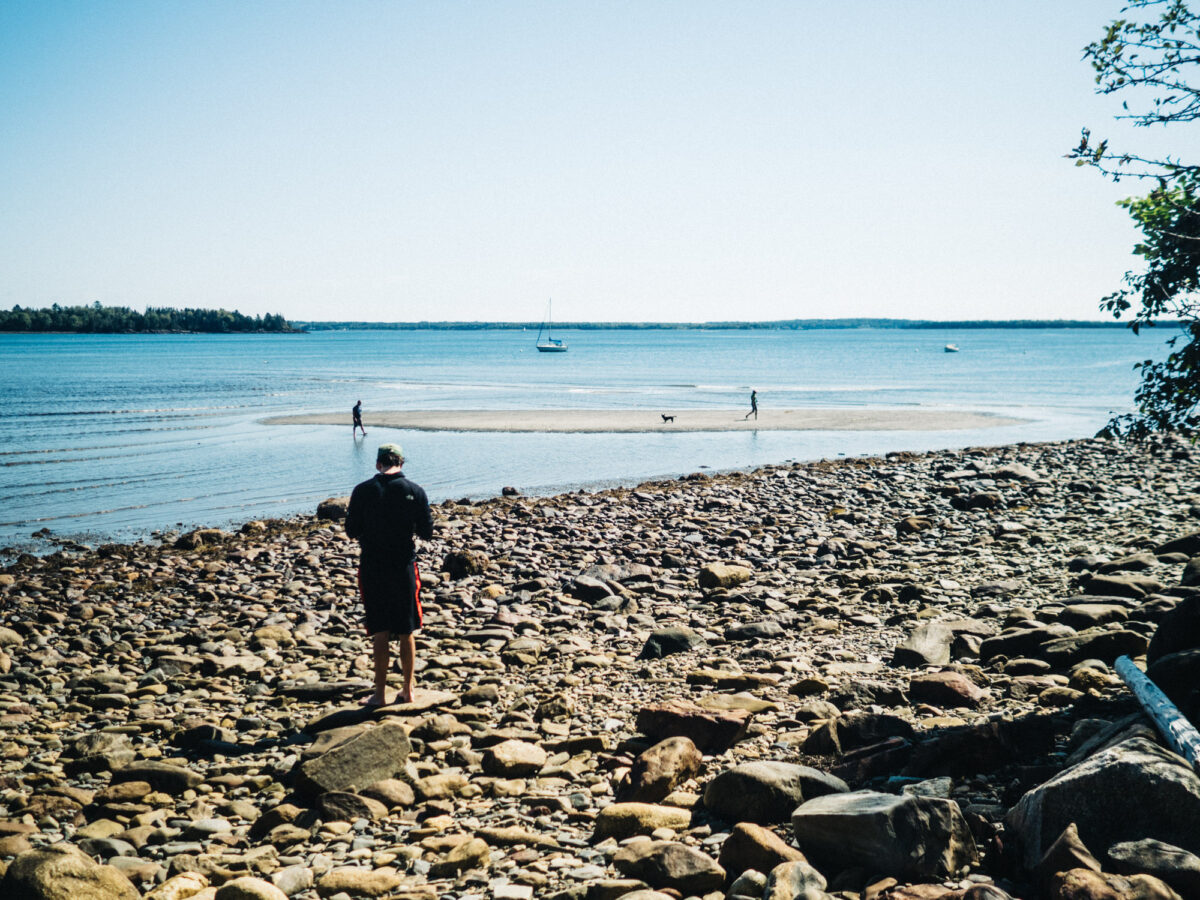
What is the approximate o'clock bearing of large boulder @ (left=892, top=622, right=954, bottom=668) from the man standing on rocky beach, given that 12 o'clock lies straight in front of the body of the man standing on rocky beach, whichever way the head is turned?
The large boulder is roughly at 3 o'clock from the man standing on rocky beach.

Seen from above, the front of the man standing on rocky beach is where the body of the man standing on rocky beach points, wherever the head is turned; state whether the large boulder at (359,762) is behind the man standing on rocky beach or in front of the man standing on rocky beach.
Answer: behind

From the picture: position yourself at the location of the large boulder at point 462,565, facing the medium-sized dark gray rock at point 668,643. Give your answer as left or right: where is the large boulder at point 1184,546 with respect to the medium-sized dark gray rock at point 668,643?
left

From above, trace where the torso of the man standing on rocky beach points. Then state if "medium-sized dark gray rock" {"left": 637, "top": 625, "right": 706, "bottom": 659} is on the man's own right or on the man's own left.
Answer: on the man's own right

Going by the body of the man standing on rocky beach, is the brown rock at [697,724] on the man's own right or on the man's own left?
on the man's own right

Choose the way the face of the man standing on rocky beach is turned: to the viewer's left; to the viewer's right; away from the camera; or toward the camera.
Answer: away from the camera

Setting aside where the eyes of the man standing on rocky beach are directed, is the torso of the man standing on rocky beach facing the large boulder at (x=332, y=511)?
yes

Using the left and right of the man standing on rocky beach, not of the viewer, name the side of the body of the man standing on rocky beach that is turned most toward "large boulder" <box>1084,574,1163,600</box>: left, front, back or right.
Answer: right

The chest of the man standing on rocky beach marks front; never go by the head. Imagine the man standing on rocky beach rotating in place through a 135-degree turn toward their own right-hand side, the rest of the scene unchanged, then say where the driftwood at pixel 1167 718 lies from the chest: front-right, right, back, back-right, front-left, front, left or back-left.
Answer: front

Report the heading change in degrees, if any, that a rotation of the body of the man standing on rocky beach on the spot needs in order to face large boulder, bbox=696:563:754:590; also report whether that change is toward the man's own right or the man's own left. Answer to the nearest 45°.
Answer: approximately 45° to the man's own right

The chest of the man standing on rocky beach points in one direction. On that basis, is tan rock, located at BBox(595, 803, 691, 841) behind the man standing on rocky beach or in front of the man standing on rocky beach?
behind

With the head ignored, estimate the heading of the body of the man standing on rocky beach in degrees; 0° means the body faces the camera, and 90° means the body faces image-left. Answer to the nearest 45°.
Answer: approximately 180°

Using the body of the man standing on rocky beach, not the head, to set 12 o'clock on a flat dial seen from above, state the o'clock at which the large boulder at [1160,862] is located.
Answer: The large boulder is roughly at 5 o'clock from the man standing on rocky beach.
